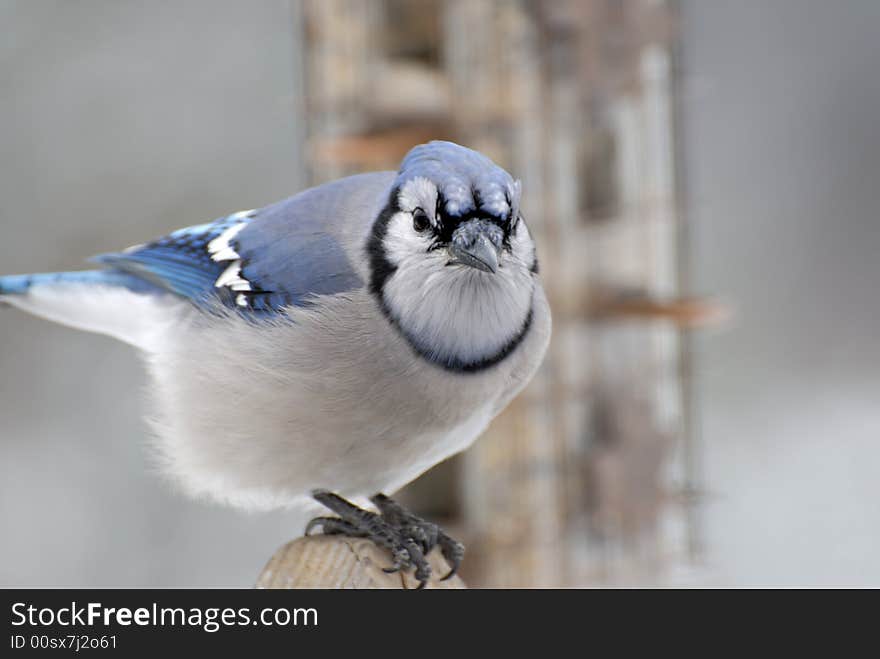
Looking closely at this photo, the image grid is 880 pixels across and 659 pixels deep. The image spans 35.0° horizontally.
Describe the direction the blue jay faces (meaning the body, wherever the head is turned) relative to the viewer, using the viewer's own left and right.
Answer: facing the viewer and to the right of the viewer
